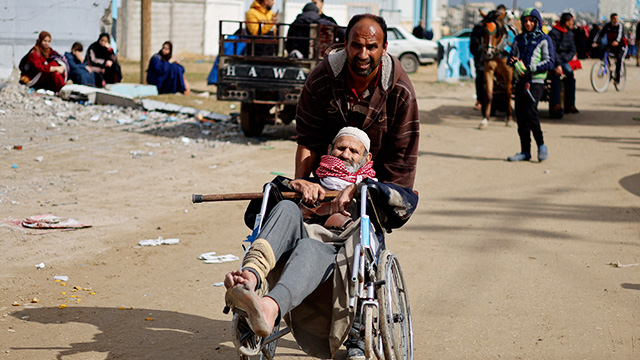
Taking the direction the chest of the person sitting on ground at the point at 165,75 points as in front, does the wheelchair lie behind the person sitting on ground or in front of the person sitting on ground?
in front

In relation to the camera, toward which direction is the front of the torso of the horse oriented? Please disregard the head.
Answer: toward the camera

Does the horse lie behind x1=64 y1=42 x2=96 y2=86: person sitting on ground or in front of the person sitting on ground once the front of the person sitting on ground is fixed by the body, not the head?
in front

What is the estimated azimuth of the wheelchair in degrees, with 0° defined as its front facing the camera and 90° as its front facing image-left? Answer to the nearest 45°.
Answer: approximately 45°

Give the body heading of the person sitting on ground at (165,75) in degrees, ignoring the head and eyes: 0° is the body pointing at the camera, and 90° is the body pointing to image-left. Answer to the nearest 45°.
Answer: approximately 315°

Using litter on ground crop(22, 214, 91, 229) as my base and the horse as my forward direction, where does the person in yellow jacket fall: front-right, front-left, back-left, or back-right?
front-left

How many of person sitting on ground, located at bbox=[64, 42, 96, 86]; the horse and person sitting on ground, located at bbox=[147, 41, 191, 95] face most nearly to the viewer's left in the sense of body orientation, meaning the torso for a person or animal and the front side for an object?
0

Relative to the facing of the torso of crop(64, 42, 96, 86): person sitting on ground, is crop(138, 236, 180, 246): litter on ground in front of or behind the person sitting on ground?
in front

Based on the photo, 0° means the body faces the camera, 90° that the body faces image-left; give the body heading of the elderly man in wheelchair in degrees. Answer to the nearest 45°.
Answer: approximately 45°

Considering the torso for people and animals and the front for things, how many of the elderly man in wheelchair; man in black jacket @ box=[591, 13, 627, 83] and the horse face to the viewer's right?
0

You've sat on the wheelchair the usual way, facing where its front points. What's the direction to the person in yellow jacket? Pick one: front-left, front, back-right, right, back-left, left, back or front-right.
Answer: back-right

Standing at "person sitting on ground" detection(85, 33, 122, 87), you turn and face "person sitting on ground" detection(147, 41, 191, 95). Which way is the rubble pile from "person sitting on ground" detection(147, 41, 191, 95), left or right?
right
